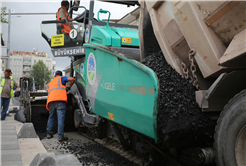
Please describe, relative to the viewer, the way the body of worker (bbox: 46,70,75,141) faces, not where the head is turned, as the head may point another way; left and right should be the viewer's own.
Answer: facing away from the viewer and to the right of the viewer
